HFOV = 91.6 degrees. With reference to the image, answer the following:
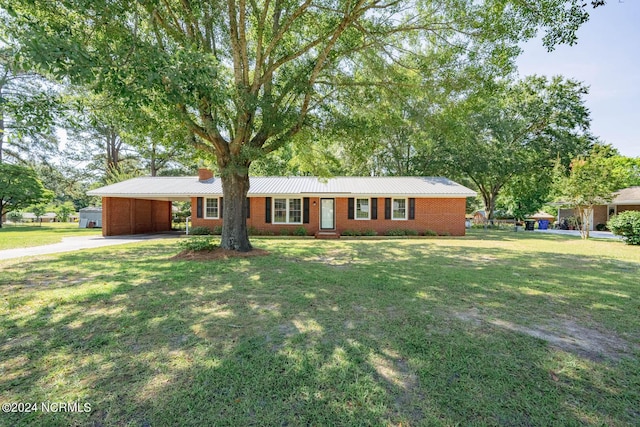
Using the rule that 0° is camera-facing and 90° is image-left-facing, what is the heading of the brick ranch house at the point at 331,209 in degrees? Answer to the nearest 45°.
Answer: approximately 0°

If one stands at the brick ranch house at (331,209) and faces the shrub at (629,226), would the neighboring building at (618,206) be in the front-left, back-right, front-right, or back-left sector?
front-left

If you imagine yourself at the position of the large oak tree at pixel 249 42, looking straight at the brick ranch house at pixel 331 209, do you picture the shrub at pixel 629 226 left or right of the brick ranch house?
right

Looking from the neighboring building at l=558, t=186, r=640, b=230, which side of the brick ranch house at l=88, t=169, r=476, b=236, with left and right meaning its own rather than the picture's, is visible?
left

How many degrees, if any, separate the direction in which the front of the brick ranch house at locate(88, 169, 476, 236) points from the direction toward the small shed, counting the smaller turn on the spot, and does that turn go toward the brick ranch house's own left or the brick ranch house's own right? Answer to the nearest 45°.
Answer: approximately 135° to the brick ranch house's own right

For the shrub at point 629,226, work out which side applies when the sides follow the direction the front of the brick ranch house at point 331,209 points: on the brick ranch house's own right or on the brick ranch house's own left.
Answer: on the brick ranch house's own left

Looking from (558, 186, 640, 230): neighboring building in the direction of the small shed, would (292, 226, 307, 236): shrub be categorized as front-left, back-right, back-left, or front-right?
front-left

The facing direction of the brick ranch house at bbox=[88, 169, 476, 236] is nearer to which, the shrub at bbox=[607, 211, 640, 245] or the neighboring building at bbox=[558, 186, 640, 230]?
the shrub

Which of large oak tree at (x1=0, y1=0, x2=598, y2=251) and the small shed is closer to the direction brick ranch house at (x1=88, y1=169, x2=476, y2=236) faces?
the large oak tree
